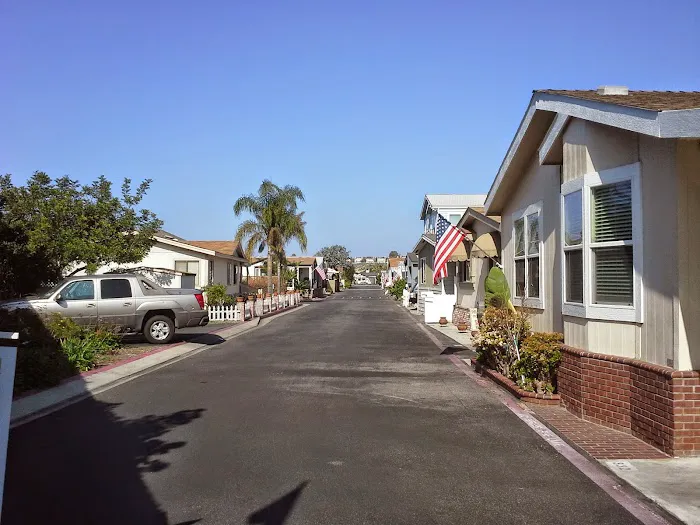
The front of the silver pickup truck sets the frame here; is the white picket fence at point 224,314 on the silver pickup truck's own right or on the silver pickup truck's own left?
on the silver pickup truck's own right

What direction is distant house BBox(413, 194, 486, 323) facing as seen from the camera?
to the viewer's left

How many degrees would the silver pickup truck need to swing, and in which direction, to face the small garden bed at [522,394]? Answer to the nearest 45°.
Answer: approximately 135° to its left

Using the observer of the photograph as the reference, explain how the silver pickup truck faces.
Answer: facing to the left of the viewer

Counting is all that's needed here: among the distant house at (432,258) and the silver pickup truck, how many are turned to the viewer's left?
2

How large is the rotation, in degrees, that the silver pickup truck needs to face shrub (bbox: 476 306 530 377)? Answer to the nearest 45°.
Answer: approximately 135° to its left

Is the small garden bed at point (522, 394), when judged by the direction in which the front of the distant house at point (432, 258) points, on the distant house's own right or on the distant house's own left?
on the distant house's own left

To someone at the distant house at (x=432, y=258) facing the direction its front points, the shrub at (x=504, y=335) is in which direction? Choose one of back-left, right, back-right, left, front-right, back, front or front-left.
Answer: left
